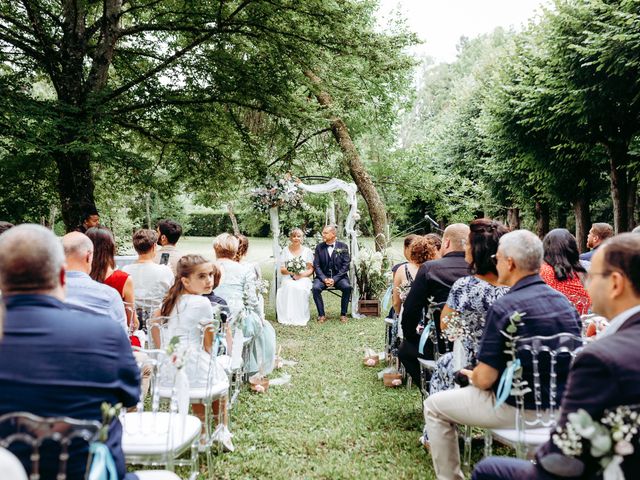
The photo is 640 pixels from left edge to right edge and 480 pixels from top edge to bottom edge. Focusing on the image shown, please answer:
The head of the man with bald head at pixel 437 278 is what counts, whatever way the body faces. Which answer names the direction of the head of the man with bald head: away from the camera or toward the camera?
away from the camera

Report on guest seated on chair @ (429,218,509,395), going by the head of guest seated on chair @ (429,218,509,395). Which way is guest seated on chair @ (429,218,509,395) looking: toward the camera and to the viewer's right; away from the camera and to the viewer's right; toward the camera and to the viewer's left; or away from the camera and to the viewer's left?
away from the camera and to the viewer's left

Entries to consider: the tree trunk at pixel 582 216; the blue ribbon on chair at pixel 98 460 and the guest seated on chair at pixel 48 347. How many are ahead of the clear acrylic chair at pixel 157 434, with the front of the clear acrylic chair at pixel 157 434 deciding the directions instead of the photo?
1

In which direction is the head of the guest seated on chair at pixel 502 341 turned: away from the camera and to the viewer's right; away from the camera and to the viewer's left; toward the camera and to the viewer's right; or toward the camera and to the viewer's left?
away from the camera and to the viewer's left

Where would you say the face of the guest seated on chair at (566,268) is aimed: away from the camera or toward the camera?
away from the camera

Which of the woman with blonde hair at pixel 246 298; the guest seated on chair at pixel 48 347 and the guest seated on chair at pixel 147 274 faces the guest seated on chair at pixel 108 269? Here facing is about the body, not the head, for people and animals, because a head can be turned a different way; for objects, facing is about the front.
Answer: the guest seated on chair at pixel 48 347

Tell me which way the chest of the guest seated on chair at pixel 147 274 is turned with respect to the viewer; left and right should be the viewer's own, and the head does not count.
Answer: facing away from the viewer

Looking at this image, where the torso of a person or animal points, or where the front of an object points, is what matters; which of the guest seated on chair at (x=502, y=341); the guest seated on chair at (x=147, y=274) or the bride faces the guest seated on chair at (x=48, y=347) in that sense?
the bride

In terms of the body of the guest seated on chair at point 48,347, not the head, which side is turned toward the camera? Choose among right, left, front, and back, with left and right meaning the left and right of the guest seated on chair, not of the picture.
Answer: back

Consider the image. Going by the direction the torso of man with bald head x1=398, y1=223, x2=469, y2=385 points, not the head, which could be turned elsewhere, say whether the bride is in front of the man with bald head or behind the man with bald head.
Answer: in front

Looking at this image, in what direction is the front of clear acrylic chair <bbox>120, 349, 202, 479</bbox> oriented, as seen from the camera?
facing away from the viewer and to the right of the viewer

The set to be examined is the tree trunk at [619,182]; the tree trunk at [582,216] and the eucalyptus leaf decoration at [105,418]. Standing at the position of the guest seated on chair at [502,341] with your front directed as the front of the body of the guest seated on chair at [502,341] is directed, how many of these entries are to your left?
1

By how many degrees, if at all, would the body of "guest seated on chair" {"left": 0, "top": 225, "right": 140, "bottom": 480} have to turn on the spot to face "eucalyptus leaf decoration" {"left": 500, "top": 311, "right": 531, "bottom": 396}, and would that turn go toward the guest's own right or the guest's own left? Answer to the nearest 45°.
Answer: approximately 90° to the guest's own right

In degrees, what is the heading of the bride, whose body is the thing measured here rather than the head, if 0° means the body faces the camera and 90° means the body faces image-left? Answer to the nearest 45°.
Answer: approximately 0°

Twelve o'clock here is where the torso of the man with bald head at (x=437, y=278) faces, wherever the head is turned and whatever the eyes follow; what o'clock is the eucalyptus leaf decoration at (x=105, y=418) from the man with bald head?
The eucalyptus leaf decoration is roughly at 8 o'clock from the man with bald head.

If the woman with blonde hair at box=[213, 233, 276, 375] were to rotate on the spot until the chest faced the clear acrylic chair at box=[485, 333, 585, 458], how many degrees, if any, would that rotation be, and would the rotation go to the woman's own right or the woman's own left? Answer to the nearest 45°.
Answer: approximately 90° to the woman's own right

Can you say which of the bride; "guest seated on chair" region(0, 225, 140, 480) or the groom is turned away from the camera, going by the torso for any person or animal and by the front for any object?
the guest seated on chair

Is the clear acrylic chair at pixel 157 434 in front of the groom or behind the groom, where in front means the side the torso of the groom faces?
in front

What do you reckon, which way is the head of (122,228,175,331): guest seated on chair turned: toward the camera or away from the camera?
away from the camera

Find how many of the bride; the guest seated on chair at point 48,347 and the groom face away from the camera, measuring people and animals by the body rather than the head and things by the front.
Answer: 1
